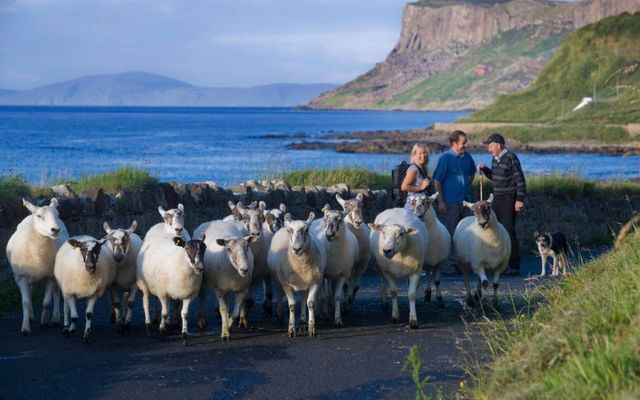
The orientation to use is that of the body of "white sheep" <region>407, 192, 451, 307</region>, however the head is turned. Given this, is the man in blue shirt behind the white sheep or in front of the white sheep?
behind

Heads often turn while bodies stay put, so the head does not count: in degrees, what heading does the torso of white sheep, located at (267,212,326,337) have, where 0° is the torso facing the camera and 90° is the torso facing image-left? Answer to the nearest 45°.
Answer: approximately 0°

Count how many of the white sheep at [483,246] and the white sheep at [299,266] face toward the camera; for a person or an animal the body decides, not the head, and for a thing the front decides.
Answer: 2

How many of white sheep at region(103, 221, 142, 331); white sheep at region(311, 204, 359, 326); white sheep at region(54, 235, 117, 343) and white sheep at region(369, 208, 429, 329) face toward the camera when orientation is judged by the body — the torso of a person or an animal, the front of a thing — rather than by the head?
4

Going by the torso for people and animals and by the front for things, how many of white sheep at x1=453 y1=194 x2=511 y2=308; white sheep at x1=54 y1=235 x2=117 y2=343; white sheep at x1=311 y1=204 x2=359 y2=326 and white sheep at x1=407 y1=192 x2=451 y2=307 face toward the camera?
4

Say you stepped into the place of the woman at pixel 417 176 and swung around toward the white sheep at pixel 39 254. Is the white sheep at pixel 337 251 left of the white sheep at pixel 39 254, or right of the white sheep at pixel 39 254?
left

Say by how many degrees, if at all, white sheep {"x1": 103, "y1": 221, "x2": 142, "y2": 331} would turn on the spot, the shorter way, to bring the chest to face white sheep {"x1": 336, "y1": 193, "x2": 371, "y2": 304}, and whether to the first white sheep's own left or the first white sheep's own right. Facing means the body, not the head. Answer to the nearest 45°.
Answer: approximately 90° to the first white sheep's own left

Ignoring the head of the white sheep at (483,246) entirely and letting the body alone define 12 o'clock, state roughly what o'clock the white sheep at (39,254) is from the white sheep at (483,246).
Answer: the white sheep at (39,254) is roughly at 2 o'clock from the white sheep at (483,246).

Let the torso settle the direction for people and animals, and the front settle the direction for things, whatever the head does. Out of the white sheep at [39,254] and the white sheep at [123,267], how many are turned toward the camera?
2

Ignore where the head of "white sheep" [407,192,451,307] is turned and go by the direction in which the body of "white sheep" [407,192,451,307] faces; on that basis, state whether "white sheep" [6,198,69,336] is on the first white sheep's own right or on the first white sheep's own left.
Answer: on the first white sheep's own right

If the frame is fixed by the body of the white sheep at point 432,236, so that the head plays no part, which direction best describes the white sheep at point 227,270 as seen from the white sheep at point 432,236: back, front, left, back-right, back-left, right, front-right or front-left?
front-right

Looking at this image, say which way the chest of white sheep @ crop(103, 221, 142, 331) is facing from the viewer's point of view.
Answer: toward the camera

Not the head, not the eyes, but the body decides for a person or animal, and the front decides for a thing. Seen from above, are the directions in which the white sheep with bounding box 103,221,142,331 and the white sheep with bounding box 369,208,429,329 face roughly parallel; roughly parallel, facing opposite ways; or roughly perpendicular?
roughly parallel

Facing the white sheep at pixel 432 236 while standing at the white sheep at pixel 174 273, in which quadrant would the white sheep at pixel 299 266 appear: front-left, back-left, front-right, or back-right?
front-right

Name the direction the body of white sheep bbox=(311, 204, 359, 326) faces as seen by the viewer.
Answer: toward the camera

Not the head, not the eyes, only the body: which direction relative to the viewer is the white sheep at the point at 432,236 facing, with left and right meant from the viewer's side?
facing the viewer

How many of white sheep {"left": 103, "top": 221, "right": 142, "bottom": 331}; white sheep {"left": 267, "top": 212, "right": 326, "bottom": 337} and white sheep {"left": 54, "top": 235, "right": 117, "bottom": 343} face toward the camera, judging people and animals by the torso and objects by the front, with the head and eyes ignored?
3
